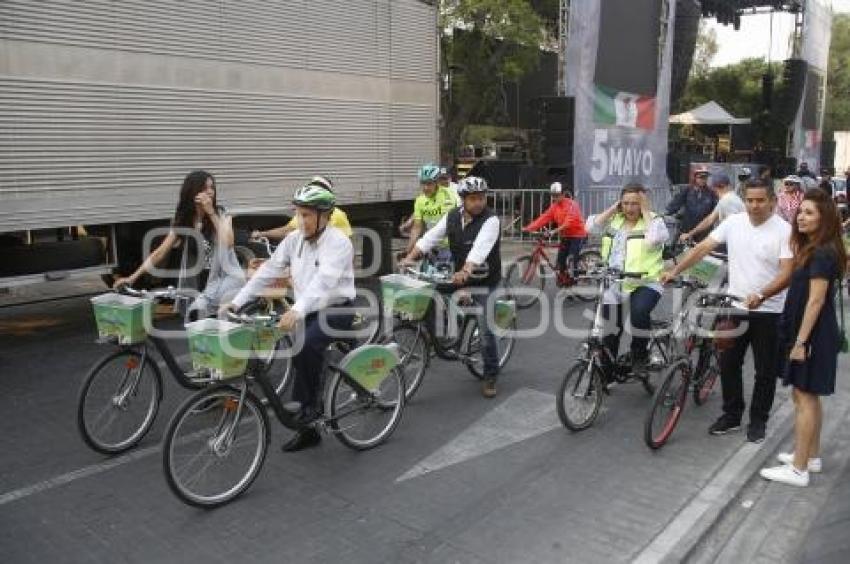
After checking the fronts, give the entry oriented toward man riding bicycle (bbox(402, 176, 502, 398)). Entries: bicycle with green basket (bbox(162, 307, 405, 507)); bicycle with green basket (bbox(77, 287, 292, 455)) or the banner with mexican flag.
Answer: the banner with mexican flag

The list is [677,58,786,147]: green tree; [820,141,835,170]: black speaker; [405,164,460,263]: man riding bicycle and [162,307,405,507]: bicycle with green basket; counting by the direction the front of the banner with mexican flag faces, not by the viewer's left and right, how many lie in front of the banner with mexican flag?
2

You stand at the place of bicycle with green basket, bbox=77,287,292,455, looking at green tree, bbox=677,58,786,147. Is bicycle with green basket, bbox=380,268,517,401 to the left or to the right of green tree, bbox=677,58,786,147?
right

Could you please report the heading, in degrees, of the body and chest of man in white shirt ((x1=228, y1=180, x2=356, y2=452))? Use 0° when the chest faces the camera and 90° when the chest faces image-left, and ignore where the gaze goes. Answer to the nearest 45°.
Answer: approximately 45°

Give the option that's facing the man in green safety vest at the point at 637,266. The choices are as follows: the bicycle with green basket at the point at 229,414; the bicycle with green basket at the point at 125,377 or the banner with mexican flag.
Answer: the banner with mexican flag

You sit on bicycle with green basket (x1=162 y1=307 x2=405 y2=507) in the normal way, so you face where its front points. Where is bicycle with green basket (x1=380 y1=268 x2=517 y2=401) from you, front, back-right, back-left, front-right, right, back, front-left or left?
back

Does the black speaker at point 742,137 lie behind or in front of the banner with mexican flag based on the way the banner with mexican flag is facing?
behind

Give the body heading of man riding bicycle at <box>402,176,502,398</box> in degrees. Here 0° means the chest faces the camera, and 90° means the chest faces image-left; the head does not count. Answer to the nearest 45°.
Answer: approximately 45°

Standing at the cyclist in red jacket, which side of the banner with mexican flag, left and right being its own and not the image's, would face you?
front

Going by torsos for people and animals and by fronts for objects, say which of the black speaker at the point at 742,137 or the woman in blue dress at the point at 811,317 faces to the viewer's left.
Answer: the woman in blue dress

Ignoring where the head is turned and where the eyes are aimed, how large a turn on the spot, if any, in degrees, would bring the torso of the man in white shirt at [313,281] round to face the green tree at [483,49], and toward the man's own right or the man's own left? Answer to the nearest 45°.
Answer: approximately 135° to the man's own right

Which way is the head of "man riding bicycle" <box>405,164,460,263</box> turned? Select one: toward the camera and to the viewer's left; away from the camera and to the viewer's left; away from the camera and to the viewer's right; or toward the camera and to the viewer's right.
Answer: toward the camera and to the viewer's left

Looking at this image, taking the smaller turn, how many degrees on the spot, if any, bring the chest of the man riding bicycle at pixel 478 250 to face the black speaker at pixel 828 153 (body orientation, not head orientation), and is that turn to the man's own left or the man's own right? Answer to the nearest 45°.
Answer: approximately 180°
